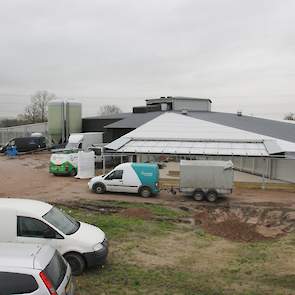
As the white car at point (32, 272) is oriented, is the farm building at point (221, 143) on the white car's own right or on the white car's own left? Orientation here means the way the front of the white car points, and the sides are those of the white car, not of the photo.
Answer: on the white car's own right

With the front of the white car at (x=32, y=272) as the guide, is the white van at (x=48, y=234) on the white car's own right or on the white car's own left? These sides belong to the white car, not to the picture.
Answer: on the white car's own right

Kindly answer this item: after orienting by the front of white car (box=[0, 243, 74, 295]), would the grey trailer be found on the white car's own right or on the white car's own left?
on the white car's own right

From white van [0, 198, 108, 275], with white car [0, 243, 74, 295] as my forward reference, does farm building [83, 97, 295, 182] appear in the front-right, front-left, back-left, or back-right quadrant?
back-left
